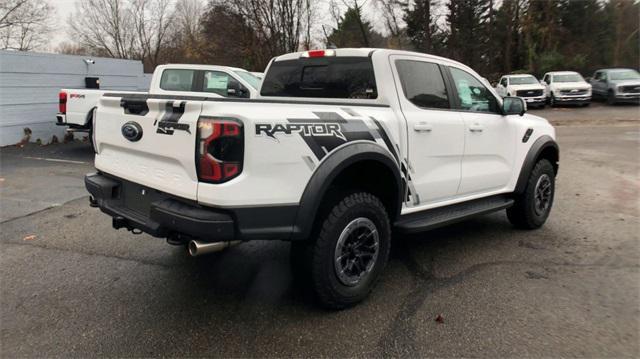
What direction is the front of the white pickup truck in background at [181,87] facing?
to the viewer's right

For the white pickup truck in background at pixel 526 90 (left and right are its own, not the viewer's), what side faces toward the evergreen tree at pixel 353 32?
back

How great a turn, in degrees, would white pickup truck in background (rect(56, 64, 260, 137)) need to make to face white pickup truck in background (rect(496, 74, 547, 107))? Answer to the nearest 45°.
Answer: approximately 45° to its left

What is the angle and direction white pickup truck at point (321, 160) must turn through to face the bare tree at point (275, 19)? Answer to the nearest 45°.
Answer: approximately 45° to its left

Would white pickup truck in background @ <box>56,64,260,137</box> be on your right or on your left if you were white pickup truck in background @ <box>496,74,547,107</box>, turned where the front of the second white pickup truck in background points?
on your right

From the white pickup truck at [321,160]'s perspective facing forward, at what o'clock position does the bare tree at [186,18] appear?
The bare tree is roughly at 10 o'clock from the white pickup truck.

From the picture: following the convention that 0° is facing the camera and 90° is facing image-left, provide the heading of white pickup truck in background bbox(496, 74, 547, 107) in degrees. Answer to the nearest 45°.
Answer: approximately 315°

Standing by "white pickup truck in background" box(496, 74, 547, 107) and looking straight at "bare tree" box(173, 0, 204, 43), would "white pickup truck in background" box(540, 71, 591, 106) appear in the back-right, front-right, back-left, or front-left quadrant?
back-right

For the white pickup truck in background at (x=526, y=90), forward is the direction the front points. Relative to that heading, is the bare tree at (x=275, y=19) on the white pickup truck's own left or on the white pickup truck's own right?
on the white pickup truck's own right

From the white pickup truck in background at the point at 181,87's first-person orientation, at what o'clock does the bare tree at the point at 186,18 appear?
The bare tree is roughly at 9 o'clock from the white pickup truck in background.

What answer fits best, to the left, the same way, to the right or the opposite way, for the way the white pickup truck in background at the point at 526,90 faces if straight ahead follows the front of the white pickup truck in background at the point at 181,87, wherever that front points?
to the right
